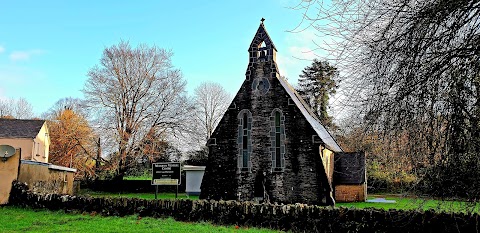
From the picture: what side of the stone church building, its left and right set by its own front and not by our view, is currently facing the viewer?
front

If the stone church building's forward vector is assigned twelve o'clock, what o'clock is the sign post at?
The sign post is roughly at 2 o'clock from the stone church building.

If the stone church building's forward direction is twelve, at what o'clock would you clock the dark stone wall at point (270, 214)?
The dark stone wall is roughly at 12 o'clock from the stone church building.

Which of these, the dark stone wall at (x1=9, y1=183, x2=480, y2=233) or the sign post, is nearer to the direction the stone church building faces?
the dark stone wall
